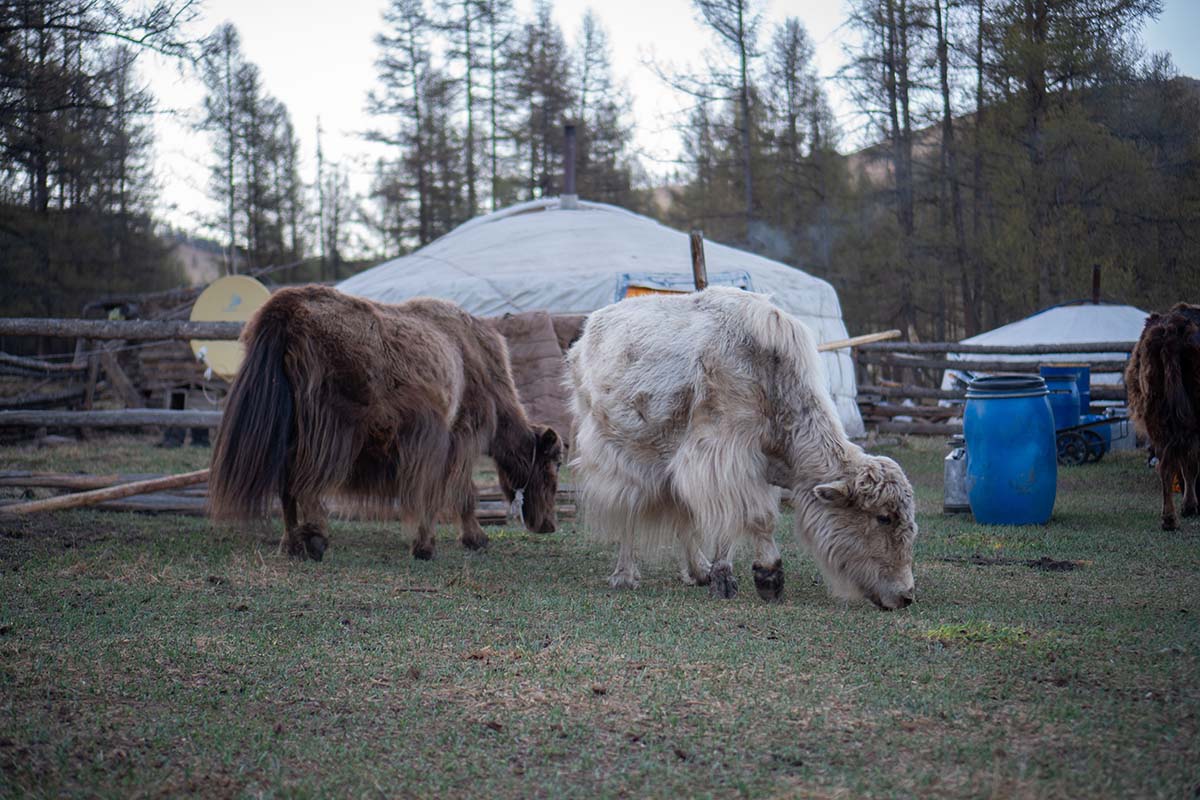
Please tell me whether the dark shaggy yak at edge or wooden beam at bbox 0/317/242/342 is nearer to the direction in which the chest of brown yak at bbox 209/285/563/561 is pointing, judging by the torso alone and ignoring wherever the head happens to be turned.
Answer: the dark shaggy yak at edge

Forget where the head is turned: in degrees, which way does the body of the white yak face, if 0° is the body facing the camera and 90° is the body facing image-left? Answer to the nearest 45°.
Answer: approximately 315°

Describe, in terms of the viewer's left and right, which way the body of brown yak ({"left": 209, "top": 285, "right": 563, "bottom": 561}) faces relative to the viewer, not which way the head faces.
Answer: facing away from the viewer and to the right of the viewer

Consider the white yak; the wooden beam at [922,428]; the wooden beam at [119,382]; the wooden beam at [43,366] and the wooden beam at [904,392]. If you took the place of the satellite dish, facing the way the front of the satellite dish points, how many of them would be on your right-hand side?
2

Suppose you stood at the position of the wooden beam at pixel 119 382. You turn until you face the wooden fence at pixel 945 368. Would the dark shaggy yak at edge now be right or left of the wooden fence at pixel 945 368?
right

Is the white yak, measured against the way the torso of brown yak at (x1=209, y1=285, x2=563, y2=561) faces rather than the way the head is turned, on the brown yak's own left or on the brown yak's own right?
on the brown yak's own right

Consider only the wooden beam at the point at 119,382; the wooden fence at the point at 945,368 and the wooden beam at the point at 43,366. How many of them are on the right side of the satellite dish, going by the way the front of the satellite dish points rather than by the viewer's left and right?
2
